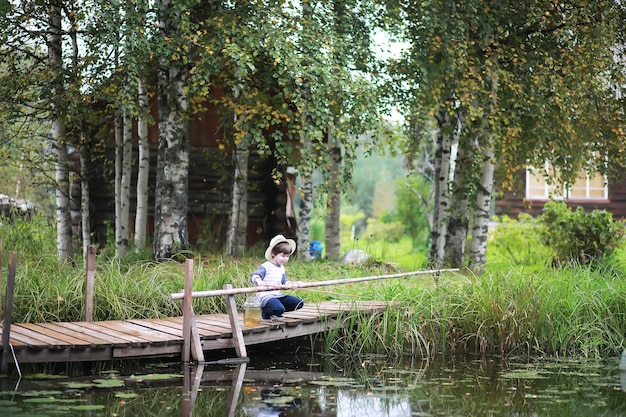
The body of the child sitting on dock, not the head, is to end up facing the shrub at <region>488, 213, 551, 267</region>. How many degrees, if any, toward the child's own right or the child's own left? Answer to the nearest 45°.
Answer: approximately 90° to the child's own left

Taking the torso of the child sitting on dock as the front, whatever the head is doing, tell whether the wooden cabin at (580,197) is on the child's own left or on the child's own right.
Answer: on the child's own left

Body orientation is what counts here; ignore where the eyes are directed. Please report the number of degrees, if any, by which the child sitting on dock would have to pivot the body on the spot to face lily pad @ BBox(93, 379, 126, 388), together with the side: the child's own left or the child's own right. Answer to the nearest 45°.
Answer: approximately 90° to the child's own right

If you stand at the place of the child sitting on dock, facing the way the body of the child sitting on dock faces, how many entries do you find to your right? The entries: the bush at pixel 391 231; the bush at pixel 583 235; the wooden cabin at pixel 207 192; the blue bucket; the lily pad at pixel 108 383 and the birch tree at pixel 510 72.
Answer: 1

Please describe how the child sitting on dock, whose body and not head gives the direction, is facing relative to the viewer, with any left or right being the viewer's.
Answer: facing the viewer and to the right of the viewer

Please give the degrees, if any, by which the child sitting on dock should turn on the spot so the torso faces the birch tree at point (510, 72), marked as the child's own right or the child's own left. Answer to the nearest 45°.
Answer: approximately 90° to the child's own left

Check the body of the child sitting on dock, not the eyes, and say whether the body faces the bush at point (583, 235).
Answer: no

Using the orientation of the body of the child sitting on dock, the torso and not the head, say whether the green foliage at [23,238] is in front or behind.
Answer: behind

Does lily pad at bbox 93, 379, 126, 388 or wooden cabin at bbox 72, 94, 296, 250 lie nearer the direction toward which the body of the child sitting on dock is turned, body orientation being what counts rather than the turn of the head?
the lily pad

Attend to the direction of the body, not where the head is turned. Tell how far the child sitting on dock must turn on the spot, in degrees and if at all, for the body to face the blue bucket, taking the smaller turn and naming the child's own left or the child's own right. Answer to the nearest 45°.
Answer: approximately 135° to the child's own left

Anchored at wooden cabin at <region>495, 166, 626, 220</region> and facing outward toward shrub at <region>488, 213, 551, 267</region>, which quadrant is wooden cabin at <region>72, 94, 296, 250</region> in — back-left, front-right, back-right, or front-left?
front-right

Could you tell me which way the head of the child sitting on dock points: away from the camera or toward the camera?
toward the camera

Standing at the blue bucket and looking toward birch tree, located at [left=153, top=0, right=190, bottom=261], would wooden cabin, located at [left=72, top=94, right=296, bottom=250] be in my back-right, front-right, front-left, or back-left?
front-right

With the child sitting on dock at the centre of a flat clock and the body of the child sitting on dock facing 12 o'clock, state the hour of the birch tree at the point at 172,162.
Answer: The birch tree is roughly at 7 o'clock from the child sitting on dock.
